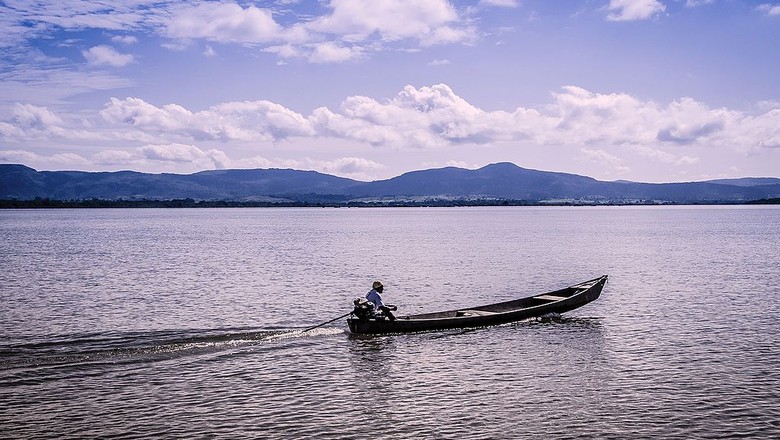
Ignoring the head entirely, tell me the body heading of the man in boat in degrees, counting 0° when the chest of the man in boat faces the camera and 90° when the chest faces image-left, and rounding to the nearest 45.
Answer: approximately 270°

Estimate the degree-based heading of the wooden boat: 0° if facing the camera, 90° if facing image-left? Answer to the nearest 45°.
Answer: approximately 225°
